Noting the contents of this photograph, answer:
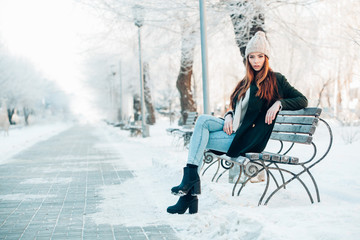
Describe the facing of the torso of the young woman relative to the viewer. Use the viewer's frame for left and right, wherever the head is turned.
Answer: facing the viewer and to the left of the viewer

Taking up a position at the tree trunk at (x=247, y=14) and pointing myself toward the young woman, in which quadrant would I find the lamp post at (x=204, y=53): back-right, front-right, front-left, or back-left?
front-right

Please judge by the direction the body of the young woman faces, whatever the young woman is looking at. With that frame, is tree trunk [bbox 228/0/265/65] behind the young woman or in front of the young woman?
behind

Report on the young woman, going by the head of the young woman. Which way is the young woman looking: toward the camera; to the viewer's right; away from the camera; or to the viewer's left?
toward the camera

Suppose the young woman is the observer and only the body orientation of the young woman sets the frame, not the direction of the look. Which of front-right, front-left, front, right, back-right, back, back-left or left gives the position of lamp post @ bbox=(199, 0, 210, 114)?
back-right

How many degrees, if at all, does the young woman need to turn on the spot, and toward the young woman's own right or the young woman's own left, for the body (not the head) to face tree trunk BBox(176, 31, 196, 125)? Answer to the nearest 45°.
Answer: approximately 135° to the young woman's own right

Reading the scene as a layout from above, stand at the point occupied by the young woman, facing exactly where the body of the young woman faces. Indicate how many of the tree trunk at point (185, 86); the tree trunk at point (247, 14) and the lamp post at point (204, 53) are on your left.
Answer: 0
